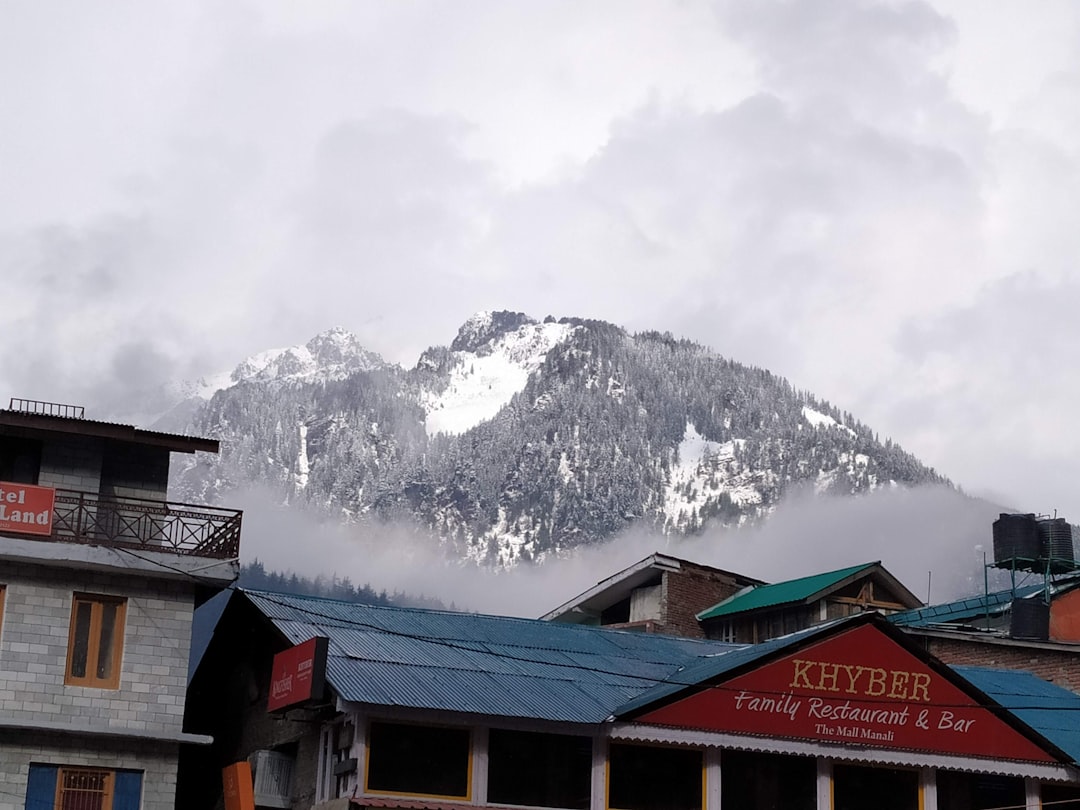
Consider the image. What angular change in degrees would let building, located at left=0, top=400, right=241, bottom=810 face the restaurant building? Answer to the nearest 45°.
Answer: approximately 90° to its left

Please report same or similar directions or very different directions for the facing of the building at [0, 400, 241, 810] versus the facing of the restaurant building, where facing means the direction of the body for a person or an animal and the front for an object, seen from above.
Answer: same or similar directions

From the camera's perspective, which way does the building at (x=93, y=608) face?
toward the camera

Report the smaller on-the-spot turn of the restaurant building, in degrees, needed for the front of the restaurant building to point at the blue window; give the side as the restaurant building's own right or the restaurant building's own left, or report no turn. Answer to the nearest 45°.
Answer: approximately 135° to the restaurant building's own right

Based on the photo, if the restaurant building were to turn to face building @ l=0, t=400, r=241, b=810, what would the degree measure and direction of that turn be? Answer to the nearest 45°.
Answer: approximately 135° to its right

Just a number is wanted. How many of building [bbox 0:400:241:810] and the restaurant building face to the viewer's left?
0

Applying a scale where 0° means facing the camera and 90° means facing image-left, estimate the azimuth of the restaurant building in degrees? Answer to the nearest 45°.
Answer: approximately 315°
